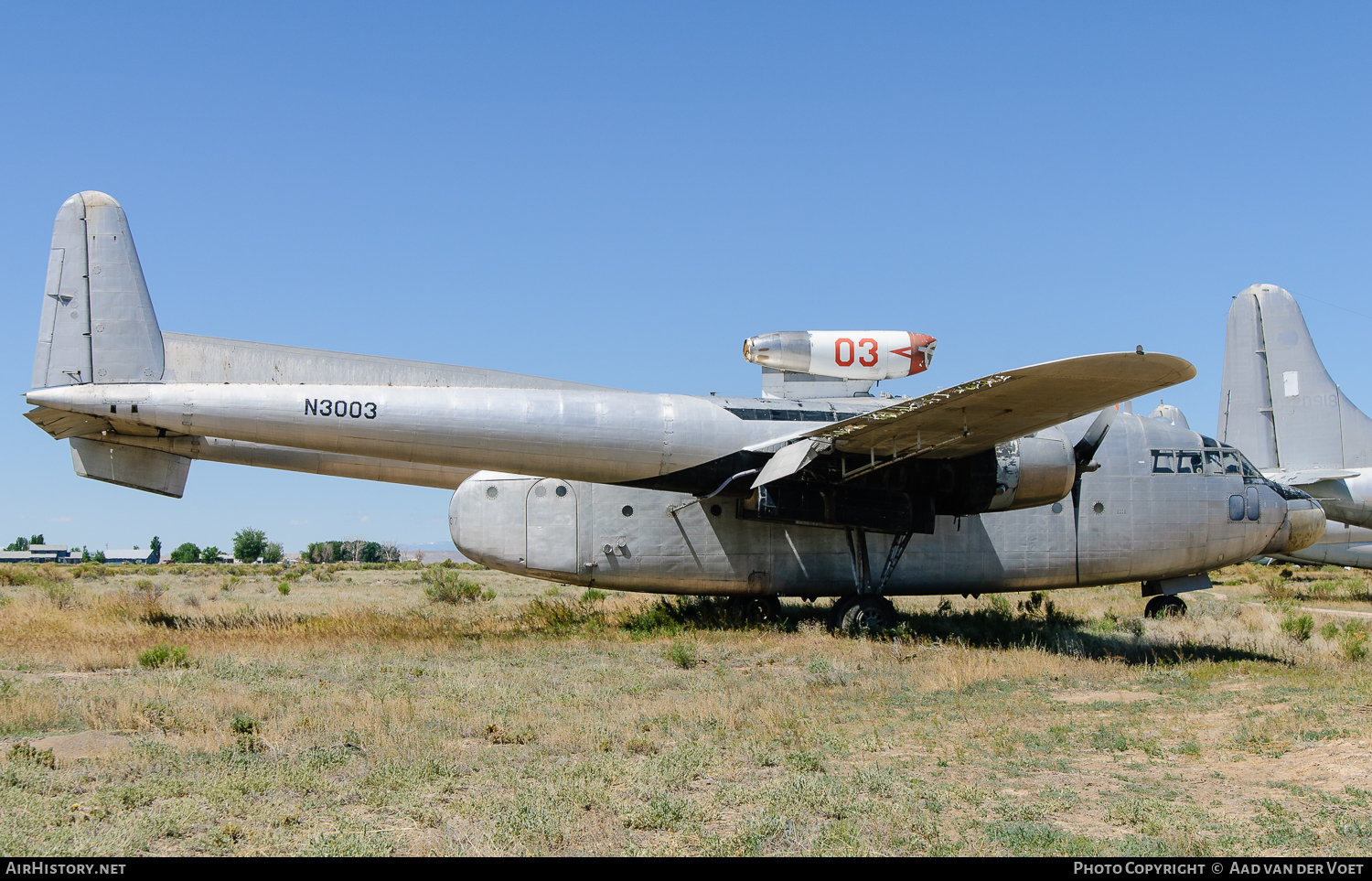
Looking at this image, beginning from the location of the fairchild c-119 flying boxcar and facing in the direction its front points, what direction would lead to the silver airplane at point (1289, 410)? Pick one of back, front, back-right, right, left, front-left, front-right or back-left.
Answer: front-left

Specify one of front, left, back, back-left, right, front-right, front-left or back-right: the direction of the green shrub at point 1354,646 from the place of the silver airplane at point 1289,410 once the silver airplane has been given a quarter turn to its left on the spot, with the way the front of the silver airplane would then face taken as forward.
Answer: back

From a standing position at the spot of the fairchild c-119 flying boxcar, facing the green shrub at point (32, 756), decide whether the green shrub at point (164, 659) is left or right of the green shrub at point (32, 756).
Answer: right

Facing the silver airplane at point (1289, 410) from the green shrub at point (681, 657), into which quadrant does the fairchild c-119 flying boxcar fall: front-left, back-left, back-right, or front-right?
front-left

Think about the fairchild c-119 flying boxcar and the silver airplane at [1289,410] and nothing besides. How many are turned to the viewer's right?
2

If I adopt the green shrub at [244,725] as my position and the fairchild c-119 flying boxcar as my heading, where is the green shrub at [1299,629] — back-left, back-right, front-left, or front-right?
front-right

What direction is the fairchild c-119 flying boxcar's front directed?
to the viewer's right

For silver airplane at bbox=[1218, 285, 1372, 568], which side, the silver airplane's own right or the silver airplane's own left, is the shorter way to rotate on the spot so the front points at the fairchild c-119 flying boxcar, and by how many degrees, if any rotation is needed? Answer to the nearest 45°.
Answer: approximately 90° to the silver airplane's own right

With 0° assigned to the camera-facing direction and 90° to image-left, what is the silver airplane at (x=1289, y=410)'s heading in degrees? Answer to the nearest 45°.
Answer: approximately 270°
